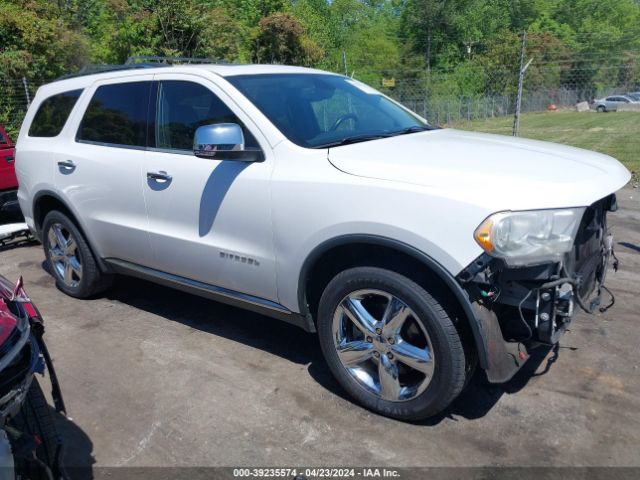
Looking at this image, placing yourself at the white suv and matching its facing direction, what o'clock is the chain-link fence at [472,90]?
The chain-link fence is roughly at 8 o'clock from the white suv.

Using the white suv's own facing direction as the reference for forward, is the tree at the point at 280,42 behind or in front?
behind

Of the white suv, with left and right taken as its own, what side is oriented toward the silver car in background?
left

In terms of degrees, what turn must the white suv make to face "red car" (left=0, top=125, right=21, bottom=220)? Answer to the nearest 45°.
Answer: approximately 180°

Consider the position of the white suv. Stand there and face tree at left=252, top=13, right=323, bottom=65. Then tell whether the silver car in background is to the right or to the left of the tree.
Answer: right

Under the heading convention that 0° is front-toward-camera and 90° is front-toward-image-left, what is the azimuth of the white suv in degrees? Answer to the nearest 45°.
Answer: approximately 315°
